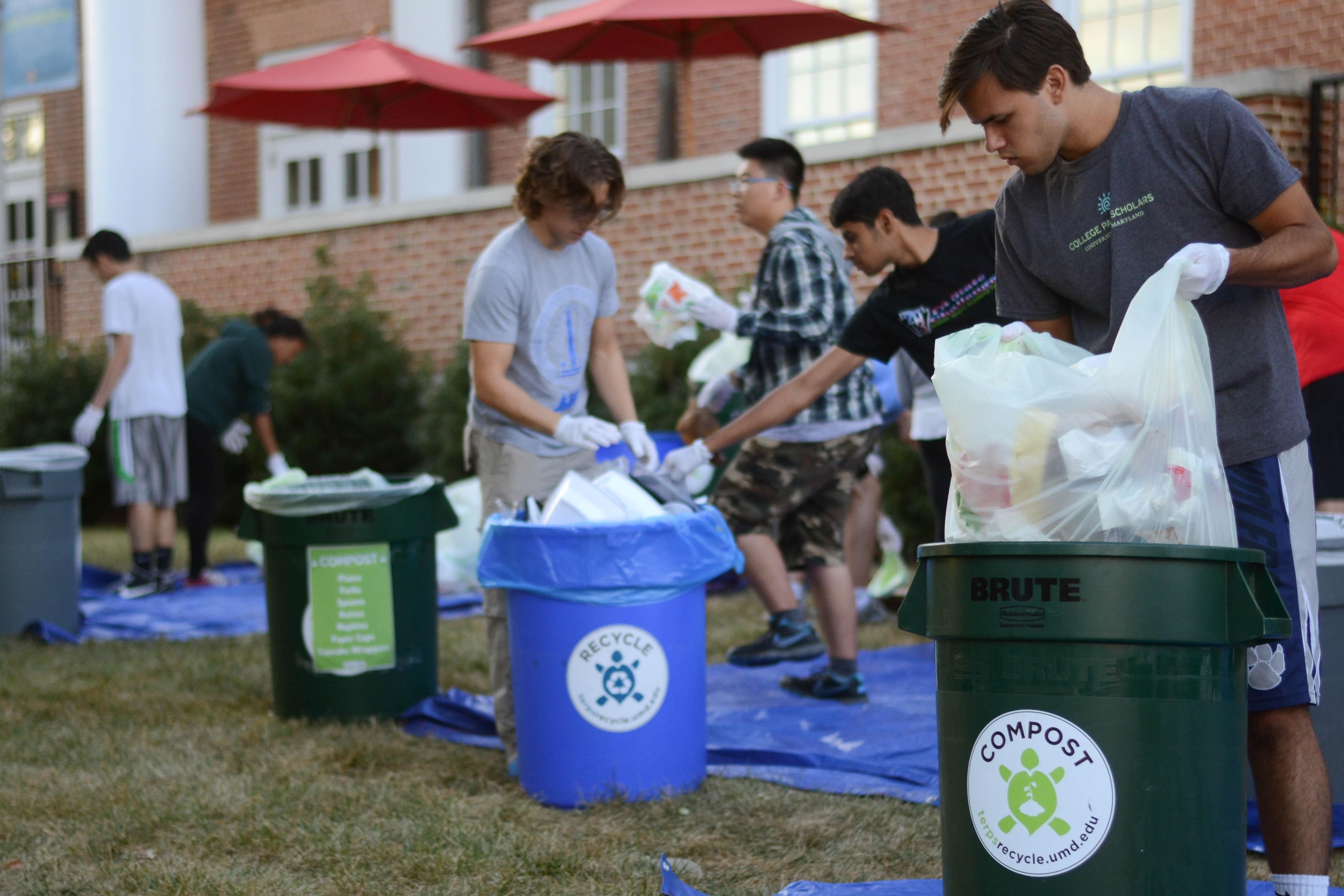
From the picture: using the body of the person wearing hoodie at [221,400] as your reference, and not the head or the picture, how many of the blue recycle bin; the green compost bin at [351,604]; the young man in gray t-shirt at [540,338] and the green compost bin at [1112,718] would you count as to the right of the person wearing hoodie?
4

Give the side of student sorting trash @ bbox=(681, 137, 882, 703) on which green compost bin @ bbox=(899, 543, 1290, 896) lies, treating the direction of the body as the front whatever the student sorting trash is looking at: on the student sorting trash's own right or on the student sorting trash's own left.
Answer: on the student sorting trash's own left

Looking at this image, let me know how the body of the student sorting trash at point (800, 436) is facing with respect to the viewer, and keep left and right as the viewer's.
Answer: facing to the left of the viewer

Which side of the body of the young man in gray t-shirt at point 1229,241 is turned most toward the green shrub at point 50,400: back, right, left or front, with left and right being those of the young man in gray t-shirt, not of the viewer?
right

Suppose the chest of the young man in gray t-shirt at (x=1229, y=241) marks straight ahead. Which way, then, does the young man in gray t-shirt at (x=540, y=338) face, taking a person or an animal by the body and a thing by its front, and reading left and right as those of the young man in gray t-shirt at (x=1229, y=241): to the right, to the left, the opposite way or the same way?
to the left

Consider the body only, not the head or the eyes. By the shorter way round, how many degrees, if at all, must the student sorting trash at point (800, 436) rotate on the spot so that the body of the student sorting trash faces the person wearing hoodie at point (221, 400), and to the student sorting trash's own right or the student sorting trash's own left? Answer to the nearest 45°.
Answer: approximately 45° to the student sorting trash's own right

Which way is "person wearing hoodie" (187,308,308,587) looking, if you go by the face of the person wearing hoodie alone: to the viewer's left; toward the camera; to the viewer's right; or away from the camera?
to the viewer's right

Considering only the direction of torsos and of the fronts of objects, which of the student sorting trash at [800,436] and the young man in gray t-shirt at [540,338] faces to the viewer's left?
the student sorting trash

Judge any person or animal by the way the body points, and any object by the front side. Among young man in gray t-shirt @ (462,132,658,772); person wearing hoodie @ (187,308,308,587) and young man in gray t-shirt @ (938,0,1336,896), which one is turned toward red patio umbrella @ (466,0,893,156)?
the person wearing hoodie

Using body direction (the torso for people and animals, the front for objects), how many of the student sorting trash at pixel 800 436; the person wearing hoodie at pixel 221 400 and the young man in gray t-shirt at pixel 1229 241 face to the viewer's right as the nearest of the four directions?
1

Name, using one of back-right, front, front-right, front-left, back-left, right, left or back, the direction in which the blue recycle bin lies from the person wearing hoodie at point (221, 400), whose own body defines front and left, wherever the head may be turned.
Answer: right

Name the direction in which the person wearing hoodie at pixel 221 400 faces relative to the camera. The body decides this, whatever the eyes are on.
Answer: to the viewer's right
